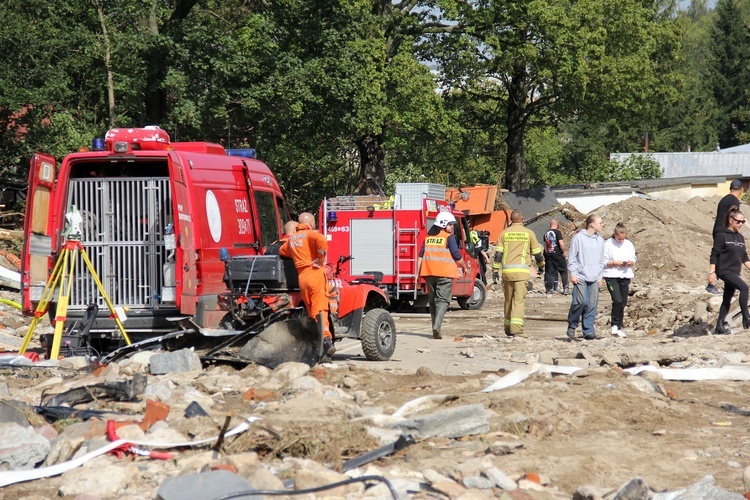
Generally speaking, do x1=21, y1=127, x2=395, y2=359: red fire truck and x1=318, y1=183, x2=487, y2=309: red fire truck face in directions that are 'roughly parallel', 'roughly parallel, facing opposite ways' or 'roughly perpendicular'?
roughly parallel

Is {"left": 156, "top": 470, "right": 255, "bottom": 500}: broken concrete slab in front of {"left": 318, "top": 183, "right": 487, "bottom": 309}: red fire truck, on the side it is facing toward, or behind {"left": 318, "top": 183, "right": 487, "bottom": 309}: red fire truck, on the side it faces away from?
behind

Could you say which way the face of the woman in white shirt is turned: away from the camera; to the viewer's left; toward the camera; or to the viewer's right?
toward the camera

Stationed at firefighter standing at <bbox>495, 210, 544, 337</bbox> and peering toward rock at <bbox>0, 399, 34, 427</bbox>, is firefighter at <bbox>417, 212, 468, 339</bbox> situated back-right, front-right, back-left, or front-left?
front-right

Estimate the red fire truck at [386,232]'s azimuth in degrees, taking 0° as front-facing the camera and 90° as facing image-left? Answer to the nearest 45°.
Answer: approximately 225°

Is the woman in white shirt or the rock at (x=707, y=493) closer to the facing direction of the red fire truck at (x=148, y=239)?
the woman in white shirt

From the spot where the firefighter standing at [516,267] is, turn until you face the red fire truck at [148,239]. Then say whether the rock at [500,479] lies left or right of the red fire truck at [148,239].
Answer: left

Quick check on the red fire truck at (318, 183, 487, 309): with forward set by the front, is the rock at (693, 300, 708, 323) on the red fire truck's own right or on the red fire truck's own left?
on the red fire truck's own right

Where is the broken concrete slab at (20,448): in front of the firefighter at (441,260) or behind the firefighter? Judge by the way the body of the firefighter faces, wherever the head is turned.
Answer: behind

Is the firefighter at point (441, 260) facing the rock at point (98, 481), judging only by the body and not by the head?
no

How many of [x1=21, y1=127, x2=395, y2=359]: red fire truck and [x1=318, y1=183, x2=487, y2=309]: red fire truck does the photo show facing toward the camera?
0

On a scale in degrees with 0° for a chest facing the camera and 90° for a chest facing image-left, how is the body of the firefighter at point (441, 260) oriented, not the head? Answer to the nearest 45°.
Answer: approximately 225°

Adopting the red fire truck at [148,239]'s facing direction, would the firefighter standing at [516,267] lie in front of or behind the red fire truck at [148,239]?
in front

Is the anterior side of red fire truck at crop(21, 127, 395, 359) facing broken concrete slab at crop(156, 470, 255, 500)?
no

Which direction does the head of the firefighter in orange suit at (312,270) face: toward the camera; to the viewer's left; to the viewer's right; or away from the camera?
away from the camera

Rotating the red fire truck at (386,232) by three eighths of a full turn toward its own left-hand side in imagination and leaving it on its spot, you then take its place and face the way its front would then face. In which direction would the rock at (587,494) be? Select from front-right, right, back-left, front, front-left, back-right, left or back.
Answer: left

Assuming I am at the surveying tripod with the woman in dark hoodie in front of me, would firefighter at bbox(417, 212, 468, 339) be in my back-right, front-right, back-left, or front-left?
front-left

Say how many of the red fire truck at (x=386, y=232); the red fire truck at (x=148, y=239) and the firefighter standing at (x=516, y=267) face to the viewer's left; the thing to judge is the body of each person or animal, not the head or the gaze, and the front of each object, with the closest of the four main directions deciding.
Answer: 0

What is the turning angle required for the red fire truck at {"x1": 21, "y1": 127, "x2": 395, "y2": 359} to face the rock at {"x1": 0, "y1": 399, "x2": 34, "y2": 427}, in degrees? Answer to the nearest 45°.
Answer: approximately 135° to its right

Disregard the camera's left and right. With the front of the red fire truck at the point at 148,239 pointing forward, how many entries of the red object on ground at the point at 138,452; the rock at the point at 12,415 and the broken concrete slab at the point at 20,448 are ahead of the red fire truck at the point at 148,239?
0
